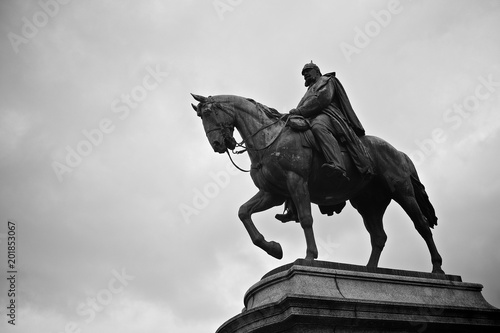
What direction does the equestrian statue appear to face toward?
to the viewer's left
